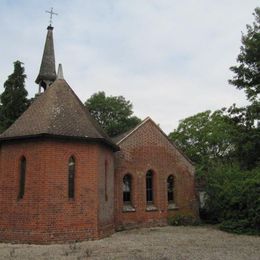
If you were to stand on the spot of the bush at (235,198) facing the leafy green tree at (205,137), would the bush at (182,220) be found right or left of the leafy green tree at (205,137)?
left

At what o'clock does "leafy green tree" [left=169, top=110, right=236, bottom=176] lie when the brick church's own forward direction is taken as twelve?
The leafy green tree is roughly at 1 o'clock from the brick church.
